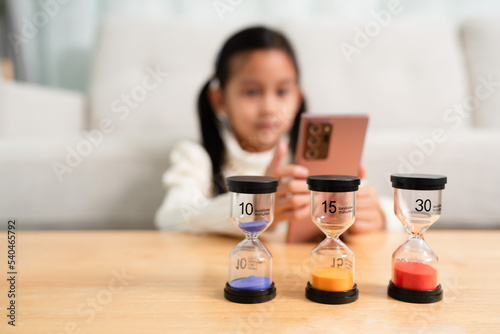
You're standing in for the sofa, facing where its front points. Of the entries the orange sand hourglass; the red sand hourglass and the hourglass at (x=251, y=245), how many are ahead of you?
3

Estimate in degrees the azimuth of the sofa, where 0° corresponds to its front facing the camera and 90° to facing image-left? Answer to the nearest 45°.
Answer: approximately 0°

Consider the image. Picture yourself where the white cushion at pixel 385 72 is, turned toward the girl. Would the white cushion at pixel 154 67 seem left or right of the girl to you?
right

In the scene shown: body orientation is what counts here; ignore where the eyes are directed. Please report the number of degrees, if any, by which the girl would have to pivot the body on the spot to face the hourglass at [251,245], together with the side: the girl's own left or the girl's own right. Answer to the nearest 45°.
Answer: approximately 45° to the girl's own right

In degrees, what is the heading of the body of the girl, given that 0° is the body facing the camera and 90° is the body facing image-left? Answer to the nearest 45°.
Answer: approximately 315°

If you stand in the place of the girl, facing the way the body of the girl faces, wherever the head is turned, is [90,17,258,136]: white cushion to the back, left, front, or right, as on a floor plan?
back

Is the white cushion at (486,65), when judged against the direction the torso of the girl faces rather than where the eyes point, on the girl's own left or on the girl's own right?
on the girl's own left
